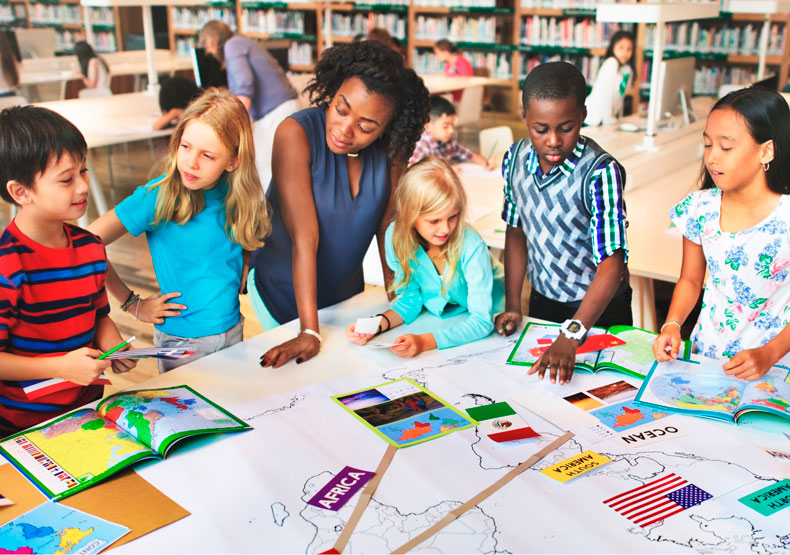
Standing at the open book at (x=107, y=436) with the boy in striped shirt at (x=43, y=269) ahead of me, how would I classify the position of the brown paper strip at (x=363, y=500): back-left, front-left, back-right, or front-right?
back-right

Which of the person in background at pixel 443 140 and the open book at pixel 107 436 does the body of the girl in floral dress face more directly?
the open book

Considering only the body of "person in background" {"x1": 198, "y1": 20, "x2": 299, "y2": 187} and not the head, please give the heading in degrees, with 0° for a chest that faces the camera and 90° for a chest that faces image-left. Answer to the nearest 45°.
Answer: approximately 90°

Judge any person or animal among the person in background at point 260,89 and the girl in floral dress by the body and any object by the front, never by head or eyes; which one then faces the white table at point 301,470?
the girl in floral dress

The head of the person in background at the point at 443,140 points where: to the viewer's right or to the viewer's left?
to the viewer's right

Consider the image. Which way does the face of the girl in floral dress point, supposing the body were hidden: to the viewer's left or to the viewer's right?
to the viewer's left

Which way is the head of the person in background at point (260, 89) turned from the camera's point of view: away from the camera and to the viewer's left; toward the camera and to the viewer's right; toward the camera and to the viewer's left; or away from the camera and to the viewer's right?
away from the camera and to the viewer's left

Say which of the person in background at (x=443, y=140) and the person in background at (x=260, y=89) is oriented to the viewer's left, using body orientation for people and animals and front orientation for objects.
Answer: the person in background at (x=260, y=89)

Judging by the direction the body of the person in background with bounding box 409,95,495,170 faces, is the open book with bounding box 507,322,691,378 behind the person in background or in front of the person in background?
in front

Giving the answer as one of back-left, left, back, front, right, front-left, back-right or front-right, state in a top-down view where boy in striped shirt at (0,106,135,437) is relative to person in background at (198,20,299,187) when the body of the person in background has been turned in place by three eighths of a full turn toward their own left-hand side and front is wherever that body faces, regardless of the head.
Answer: front-right

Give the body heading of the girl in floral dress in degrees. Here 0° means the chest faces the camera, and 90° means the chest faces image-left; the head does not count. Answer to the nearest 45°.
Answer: approximately 45°

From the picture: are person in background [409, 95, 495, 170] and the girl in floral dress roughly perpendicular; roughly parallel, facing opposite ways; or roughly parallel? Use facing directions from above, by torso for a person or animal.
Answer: roughly perpendicular
